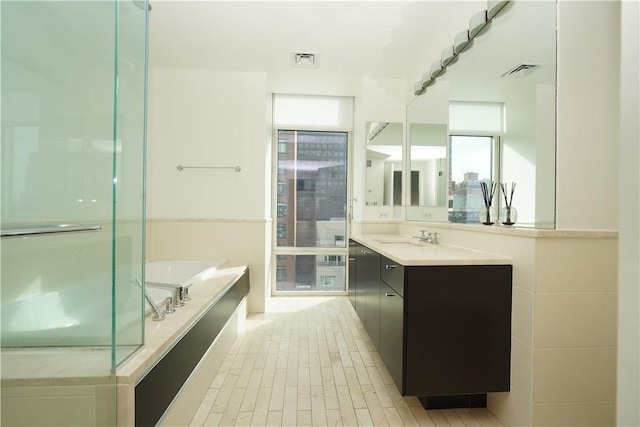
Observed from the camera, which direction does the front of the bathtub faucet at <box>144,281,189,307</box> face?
facing to the left of the viewer

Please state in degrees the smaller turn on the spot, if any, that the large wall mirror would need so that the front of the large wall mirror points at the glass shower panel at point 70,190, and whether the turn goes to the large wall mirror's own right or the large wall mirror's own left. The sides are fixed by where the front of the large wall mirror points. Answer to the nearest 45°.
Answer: approximately 45° to the large wall mirror's own left

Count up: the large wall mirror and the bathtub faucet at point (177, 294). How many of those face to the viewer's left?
2

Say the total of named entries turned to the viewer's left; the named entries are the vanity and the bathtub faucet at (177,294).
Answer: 2

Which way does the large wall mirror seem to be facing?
to the viewer's left

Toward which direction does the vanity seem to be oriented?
to the viewer's left

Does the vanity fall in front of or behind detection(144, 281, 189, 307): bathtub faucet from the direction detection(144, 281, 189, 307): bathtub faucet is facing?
behind

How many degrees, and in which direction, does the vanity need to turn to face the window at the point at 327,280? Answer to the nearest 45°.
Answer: approximately 45° to its right
